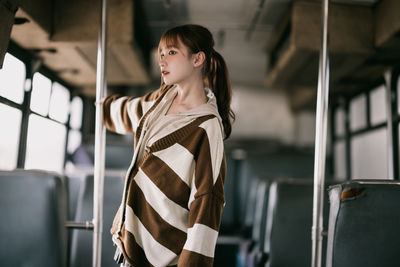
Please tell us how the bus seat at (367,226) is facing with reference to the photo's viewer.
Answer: facing away from the viewer

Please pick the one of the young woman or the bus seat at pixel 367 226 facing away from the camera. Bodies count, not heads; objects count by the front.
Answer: the bus seat

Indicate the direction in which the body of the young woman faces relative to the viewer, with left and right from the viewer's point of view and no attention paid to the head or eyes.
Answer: facing the viewer and to the left of the viewer

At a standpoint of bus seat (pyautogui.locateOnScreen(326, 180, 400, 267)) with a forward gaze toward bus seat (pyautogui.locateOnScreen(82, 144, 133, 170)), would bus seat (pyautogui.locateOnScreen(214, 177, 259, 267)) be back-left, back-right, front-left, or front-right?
front-right

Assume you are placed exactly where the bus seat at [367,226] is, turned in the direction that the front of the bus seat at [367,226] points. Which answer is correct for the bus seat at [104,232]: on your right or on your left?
on your left

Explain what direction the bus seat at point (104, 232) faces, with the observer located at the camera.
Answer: facing away from the viewer

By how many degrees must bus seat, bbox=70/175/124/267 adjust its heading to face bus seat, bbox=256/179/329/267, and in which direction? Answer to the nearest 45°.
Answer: approximately 90° to its right
